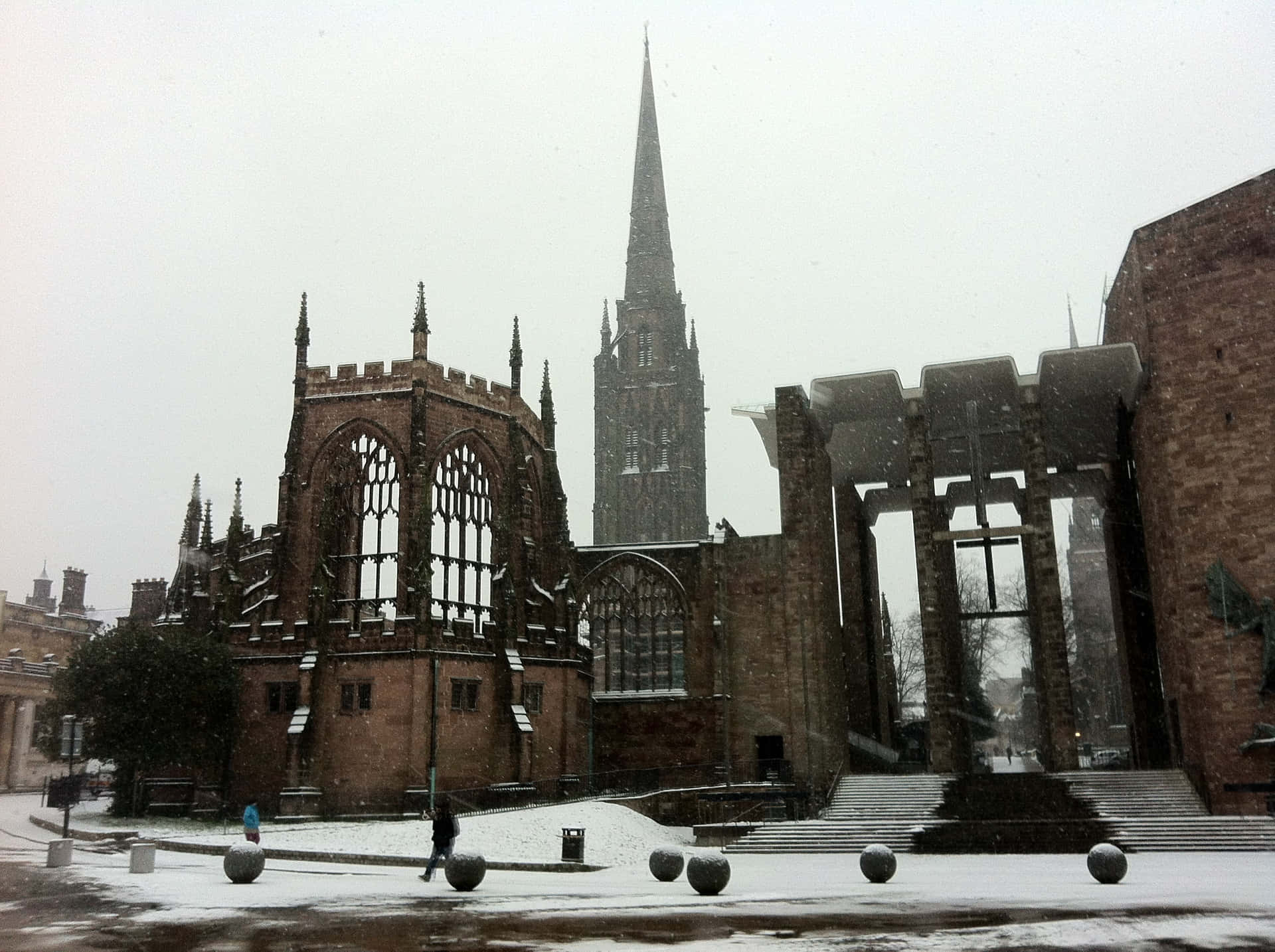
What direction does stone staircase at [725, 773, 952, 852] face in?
toward the camera

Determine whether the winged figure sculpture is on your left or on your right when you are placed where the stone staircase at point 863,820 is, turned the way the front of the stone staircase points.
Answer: on your left

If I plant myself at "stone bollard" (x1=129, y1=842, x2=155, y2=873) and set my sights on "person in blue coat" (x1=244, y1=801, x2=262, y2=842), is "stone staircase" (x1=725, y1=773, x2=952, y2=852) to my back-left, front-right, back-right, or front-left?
front-right

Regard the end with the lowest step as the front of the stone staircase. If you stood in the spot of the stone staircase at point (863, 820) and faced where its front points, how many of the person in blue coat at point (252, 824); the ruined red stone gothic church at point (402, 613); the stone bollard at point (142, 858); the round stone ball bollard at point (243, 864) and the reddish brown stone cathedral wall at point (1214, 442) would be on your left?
1

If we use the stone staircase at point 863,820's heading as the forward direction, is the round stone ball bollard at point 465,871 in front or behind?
in front

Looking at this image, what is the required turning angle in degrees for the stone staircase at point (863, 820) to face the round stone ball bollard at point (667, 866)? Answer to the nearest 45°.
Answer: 0° — it already faces it

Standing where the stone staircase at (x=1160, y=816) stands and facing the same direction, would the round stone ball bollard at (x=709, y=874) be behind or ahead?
ahead

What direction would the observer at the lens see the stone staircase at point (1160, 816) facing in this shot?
facing the viewer

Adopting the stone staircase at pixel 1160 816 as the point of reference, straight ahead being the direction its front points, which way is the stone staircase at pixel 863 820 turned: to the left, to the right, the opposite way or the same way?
the same way

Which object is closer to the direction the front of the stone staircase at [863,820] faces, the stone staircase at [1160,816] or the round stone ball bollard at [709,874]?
the round stone ball bollard

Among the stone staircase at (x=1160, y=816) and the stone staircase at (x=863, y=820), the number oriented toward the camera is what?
2

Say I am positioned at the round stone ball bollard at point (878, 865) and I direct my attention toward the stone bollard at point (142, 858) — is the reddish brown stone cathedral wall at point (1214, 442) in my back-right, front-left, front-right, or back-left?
back-right

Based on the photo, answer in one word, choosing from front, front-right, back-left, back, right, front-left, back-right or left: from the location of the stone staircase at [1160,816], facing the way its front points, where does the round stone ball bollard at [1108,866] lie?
front

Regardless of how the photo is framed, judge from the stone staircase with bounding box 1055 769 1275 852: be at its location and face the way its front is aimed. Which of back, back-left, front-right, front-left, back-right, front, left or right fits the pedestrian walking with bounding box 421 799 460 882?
front-right

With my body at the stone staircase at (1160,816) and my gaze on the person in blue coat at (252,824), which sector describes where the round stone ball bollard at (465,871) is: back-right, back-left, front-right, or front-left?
front-left

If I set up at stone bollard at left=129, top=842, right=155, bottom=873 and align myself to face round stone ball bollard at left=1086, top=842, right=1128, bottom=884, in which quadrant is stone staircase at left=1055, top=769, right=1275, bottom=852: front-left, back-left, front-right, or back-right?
front-left
